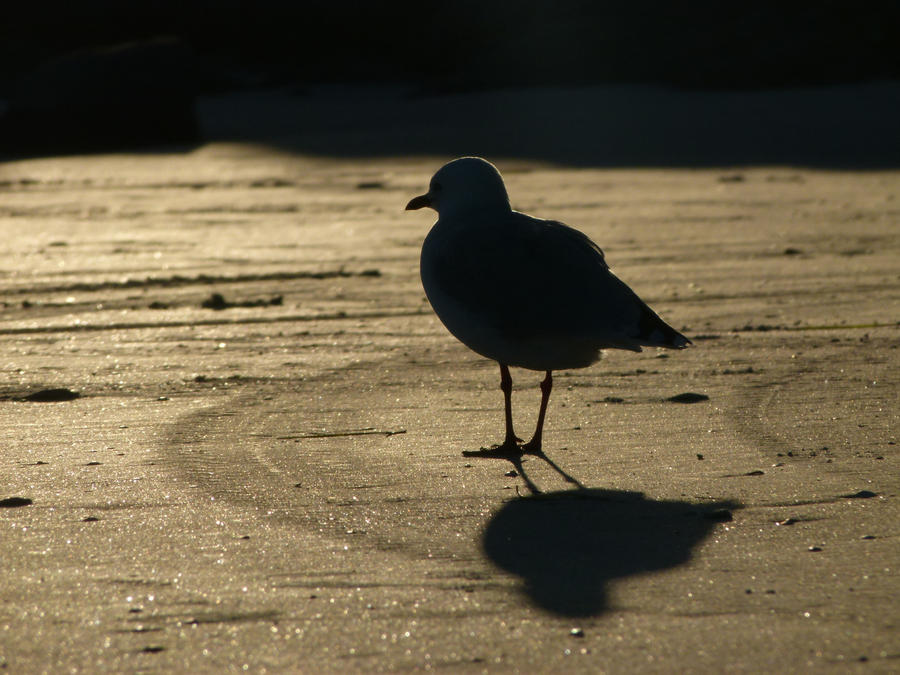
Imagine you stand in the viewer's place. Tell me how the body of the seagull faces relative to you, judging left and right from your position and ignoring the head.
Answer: facing to the left of the viewer

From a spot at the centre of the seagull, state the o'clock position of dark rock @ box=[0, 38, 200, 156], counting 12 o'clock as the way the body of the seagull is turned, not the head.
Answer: The dark rock is roughly at 2 o'clock from the seagull.
